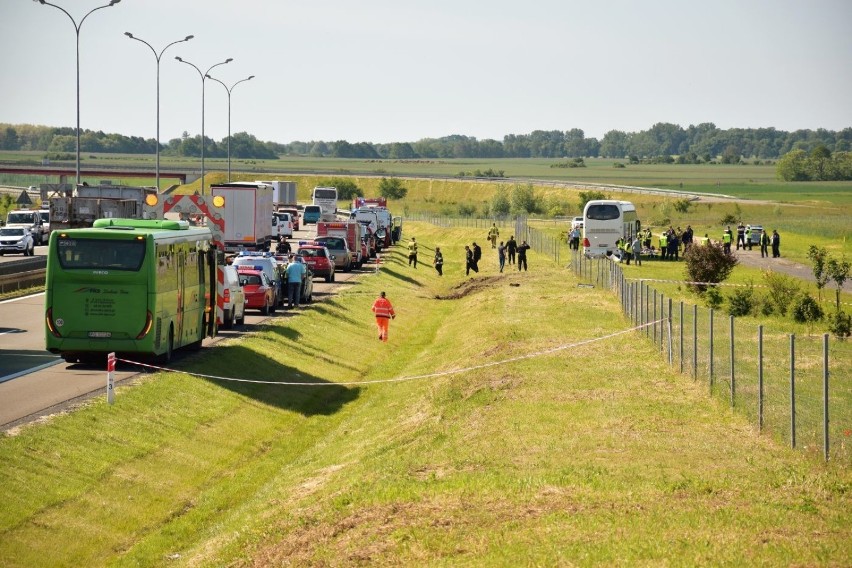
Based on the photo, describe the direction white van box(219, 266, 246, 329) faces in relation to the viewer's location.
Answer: facing away from the viewer

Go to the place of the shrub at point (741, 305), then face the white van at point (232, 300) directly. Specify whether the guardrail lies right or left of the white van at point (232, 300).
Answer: right

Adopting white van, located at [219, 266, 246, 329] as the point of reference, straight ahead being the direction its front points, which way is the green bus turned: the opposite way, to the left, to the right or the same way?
the same way

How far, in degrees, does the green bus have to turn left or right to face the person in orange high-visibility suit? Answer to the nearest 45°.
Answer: approximately 45° to its right

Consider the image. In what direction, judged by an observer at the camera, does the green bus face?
facing away from the viewer

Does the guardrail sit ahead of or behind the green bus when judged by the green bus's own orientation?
ahead
